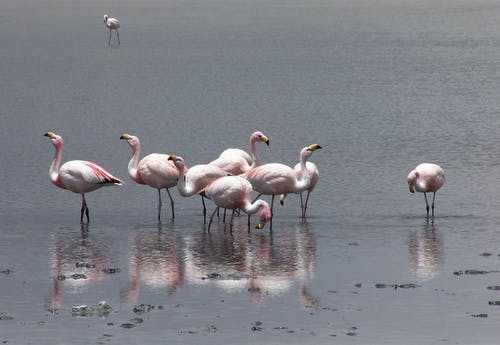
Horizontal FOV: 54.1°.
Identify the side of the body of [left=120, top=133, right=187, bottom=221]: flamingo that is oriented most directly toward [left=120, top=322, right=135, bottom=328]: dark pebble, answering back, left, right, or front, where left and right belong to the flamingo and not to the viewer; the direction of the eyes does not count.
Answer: left

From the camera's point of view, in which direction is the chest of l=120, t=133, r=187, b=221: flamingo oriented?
to the viewer's left

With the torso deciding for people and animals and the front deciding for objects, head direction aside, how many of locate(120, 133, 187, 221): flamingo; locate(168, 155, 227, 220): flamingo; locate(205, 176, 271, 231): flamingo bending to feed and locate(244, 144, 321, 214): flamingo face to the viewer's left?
2

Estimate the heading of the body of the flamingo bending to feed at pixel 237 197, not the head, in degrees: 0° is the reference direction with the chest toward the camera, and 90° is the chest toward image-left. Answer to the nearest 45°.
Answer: approximately 270°

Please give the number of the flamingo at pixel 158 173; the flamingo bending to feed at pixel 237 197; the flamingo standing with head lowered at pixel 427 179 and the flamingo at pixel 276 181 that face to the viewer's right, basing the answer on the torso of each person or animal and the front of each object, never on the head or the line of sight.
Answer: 2

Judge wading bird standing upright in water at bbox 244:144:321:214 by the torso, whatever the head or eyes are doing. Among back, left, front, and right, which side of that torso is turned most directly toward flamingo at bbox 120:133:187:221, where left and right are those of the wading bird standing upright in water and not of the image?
back

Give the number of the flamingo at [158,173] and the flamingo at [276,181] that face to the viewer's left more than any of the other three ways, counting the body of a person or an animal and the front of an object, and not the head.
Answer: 1

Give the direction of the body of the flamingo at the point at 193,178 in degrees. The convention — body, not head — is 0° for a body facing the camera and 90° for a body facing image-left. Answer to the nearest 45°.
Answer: approximately 90°

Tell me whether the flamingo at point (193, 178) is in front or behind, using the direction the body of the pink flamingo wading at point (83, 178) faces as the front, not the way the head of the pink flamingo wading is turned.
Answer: behind

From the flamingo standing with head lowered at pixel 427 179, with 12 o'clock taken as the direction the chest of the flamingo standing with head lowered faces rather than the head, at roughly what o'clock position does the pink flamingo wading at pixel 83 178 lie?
The pink flamingo wading is roughly at 1 o'clock from the flamingo standing with head lowered.

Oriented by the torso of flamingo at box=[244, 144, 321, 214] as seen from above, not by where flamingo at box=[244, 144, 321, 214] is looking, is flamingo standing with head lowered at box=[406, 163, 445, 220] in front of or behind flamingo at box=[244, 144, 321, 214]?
in front

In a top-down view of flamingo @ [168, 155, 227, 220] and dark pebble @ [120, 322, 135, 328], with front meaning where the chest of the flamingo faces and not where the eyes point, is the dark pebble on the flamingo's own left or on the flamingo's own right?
on the flamingo's own left

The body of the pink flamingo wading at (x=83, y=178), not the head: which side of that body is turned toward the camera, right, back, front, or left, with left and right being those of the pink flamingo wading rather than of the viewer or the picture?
left

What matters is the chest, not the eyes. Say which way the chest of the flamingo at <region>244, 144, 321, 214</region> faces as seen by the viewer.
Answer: to the viewer's right
